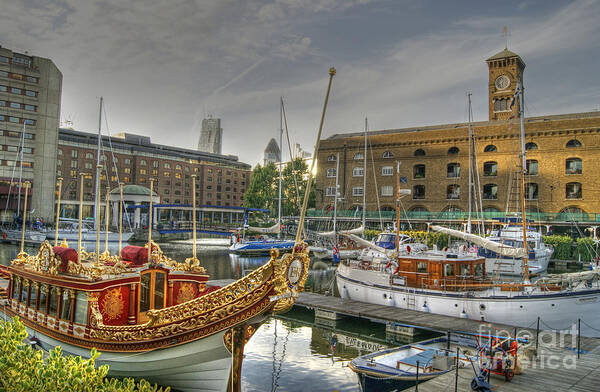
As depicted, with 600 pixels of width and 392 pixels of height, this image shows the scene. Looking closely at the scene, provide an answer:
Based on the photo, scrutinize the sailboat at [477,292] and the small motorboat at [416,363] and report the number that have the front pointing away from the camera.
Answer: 0

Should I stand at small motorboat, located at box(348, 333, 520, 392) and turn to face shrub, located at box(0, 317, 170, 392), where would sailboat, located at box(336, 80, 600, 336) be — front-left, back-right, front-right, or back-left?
back-right

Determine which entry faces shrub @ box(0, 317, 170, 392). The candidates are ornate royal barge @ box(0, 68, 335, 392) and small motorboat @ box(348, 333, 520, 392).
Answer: the small motorboat

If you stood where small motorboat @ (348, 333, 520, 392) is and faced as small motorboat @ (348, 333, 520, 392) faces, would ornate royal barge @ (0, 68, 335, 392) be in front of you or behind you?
in front

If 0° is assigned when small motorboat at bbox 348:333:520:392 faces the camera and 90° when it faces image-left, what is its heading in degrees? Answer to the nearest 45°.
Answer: approximately 45°
